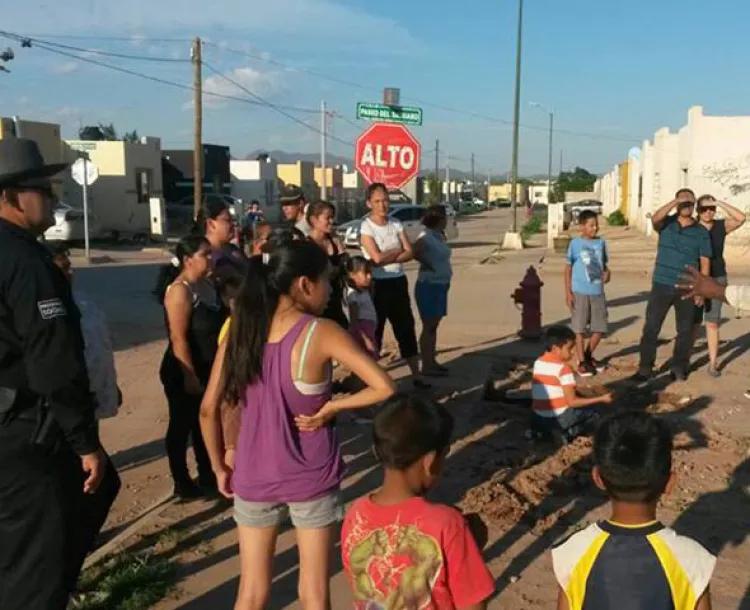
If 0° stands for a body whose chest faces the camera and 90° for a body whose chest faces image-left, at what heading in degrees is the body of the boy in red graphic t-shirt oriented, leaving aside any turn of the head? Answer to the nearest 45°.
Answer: approximately 225°

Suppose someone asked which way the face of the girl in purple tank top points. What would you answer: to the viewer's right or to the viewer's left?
to the viewer's right

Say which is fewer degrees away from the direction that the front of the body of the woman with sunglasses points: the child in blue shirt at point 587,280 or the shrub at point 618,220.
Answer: the child in blue shirt

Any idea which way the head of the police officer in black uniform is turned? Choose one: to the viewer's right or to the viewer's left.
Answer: to the viewer's right

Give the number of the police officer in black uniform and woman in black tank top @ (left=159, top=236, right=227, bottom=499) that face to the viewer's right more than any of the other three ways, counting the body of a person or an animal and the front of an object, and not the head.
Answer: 2

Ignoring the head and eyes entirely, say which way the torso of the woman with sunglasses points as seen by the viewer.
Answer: toward the camera

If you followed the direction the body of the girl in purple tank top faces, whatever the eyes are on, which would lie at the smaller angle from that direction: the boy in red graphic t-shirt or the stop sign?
the stop sign

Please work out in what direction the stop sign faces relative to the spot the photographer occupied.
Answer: facing the viewer

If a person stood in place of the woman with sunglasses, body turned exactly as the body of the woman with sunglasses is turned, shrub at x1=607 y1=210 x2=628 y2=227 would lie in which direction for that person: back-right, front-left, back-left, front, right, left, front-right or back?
back

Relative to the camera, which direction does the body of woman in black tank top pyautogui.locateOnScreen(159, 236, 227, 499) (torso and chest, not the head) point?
to the viewer's right

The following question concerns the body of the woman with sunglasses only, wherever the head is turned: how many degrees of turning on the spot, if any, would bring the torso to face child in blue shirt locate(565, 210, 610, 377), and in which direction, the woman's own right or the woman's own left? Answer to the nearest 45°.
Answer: approximately 90° to the woman's own right

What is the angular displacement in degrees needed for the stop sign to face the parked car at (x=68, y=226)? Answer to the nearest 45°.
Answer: approximately 135° to its right

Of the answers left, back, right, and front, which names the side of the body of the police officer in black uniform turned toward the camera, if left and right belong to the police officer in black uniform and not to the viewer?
right

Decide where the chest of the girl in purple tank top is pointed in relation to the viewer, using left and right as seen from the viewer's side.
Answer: facing away from the viewer and to the right of the viewer

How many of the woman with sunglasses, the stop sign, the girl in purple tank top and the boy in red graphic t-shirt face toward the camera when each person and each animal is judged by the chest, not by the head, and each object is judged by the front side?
2
